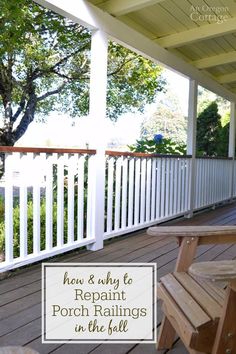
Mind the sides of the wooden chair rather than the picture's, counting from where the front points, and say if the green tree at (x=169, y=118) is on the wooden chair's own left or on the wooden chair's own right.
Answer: on the wooden chair's own right

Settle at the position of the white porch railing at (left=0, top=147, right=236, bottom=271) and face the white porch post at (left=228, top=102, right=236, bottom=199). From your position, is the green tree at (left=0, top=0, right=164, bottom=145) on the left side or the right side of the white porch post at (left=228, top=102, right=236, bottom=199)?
left

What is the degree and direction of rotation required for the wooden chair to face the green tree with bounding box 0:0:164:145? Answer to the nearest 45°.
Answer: approximately 90° to its right

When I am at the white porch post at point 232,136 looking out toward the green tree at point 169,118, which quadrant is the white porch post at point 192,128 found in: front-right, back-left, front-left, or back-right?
back-left

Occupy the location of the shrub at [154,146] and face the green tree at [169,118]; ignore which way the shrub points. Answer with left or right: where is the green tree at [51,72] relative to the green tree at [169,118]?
left

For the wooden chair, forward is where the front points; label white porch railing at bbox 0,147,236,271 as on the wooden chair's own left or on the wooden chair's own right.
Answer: on the wooden chair's own right

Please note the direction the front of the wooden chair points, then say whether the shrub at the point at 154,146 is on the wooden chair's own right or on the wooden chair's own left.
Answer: on the wooden chair's own right

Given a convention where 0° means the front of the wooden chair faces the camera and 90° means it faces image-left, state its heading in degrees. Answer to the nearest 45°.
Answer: approximately 45°

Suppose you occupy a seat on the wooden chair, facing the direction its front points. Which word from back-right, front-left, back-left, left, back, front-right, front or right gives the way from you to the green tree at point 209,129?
back-right
